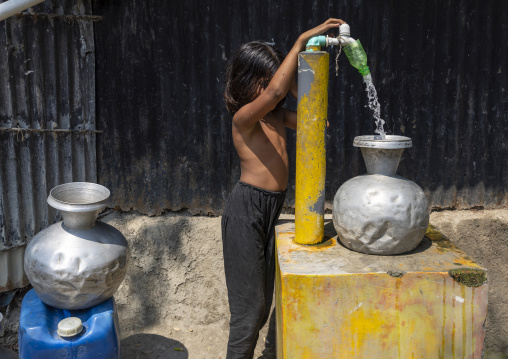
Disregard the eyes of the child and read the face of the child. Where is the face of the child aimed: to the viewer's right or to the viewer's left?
to the viewer's right

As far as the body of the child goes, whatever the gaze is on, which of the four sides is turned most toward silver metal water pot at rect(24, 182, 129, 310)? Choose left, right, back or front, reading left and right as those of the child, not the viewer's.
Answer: back

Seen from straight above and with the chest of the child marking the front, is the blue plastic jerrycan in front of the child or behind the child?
behind

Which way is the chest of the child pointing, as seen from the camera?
to the viewer's right

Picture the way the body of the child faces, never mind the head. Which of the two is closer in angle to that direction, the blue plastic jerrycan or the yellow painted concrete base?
the yellow painted concrete base

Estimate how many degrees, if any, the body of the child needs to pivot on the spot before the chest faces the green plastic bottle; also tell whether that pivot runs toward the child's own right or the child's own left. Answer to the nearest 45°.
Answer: approximately 45° to the child's own right
